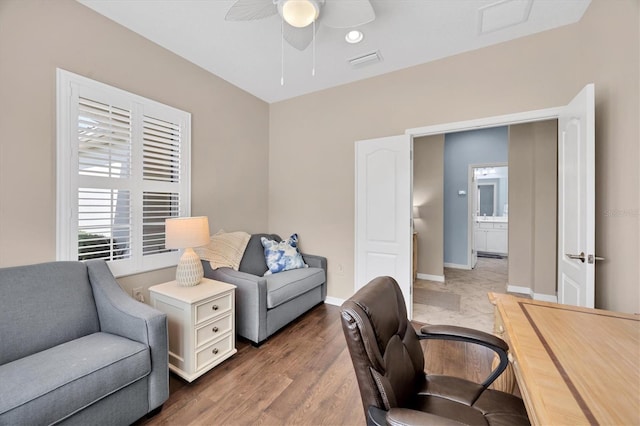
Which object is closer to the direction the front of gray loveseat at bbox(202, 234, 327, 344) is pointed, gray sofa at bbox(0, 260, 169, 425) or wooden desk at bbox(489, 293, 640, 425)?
the wooden desk

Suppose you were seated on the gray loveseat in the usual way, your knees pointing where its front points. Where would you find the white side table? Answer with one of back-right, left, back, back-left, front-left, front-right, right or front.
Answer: right

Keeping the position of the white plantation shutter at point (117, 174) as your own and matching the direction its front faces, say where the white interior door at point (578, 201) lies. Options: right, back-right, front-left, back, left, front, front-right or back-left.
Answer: front

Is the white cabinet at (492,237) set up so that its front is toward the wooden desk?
yes

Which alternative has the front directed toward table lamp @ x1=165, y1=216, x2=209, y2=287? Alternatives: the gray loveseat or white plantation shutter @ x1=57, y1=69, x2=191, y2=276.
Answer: the white plantation shutter

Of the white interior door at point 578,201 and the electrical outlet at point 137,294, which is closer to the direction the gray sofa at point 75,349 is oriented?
the white interior door

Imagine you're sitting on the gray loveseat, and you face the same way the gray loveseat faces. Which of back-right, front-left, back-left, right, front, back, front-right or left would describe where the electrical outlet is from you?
back-right

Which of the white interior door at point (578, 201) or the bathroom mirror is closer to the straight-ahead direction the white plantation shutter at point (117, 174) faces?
the white interior door

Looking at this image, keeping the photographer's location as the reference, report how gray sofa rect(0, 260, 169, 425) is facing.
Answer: facing the viewer and to the right of the viewer

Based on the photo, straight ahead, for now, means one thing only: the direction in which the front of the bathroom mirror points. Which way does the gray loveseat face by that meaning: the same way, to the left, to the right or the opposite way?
to the left

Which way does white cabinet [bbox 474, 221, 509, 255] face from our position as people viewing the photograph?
facing the viewer

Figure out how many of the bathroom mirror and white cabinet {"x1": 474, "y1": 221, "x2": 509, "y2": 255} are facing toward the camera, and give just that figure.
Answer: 2

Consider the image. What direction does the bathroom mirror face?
toward the camera
